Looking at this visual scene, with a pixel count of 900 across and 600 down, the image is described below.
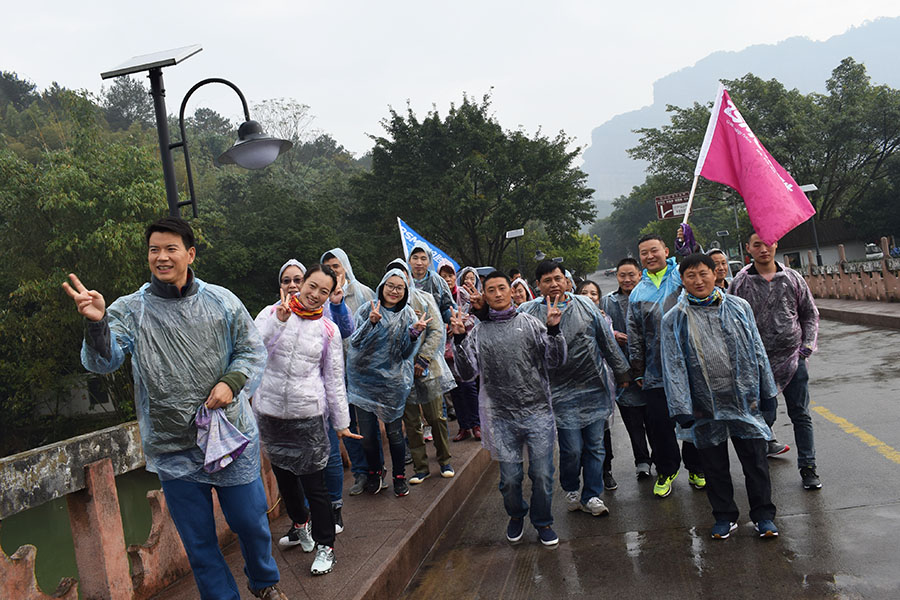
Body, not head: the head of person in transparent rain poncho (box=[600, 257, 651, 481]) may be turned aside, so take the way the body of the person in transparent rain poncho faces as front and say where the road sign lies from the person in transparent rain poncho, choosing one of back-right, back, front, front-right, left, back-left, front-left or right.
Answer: back

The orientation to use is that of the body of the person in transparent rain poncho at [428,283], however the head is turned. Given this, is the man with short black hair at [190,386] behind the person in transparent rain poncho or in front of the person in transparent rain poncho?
in front

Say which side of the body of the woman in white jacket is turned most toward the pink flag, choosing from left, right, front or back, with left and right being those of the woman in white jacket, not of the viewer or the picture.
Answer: left
